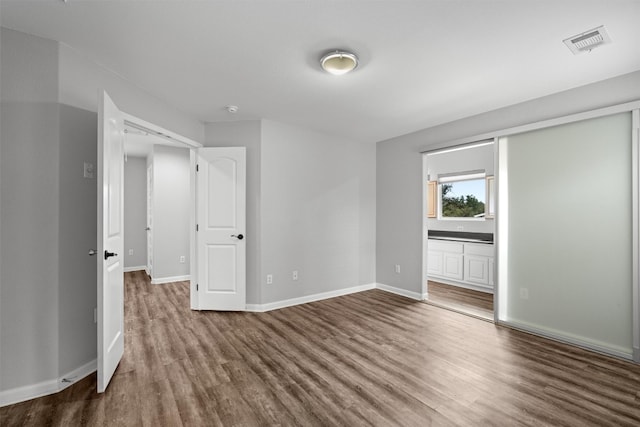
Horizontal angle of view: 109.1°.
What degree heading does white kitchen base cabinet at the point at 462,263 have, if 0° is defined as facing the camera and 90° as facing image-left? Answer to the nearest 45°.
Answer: approximately 45°

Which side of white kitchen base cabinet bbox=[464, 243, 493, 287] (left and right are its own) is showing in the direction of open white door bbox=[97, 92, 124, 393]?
front

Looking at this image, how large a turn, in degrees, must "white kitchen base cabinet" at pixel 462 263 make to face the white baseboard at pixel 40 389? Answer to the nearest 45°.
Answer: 0° — it already faces it

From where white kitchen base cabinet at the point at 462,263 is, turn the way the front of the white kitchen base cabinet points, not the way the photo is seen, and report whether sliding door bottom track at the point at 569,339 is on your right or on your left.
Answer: on your left

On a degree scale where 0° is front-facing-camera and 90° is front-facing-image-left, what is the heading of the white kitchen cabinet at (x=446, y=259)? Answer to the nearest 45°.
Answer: approximately 45°

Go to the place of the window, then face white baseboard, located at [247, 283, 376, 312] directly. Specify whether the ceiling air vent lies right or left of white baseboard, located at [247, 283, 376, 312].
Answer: left

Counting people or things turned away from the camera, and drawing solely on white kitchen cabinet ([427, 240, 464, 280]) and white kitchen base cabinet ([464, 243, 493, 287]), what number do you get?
0

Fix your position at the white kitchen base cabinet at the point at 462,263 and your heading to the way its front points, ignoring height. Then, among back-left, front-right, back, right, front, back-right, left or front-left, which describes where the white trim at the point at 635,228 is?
left
